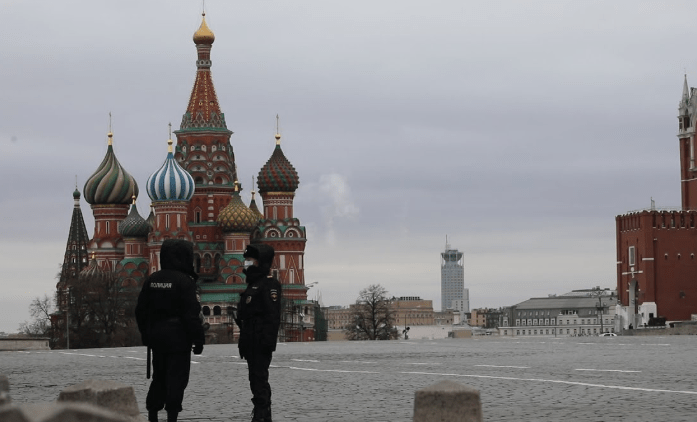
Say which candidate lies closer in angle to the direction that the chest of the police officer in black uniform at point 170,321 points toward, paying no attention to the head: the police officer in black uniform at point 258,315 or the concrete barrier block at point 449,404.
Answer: the police officer in black uniform

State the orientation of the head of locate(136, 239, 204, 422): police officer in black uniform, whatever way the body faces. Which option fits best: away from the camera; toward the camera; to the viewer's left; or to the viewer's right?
away from the camera

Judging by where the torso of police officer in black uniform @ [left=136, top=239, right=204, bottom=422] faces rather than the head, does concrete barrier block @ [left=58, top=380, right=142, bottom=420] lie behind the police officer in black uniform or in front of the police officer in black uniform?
behind

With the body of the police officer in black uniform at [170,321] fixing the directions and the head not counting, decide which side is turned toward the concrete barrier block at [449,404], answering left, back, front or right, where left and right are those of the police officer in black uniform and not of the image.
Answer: right

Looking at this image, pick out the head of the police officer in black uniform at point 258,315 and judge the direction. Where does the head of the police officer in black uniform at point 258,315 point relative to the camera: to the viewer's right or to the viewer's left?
to the viewer's left

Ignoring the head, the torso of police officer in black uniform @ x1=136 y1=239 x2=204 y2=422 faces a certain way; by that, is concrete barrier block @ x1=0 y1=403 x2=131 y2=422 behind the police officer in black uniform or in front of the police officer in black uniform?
behind

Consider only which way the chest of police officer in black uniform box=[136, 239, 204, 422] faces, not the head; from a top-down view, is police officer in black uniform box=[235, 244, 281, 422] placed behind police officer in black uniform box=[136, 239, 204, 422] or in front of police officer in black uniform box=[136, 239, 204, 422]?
in front

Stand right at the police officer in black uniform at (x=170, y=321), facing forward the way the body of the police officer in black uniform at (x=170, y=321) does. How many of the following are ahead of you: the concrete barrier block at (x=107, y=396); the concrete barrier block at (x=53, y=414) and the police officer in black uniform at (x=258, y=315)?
1

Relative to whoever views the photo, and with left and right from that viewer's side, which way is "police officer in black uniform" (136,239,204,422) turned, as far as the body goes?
facing away from the viewer and to the right of the viewer
